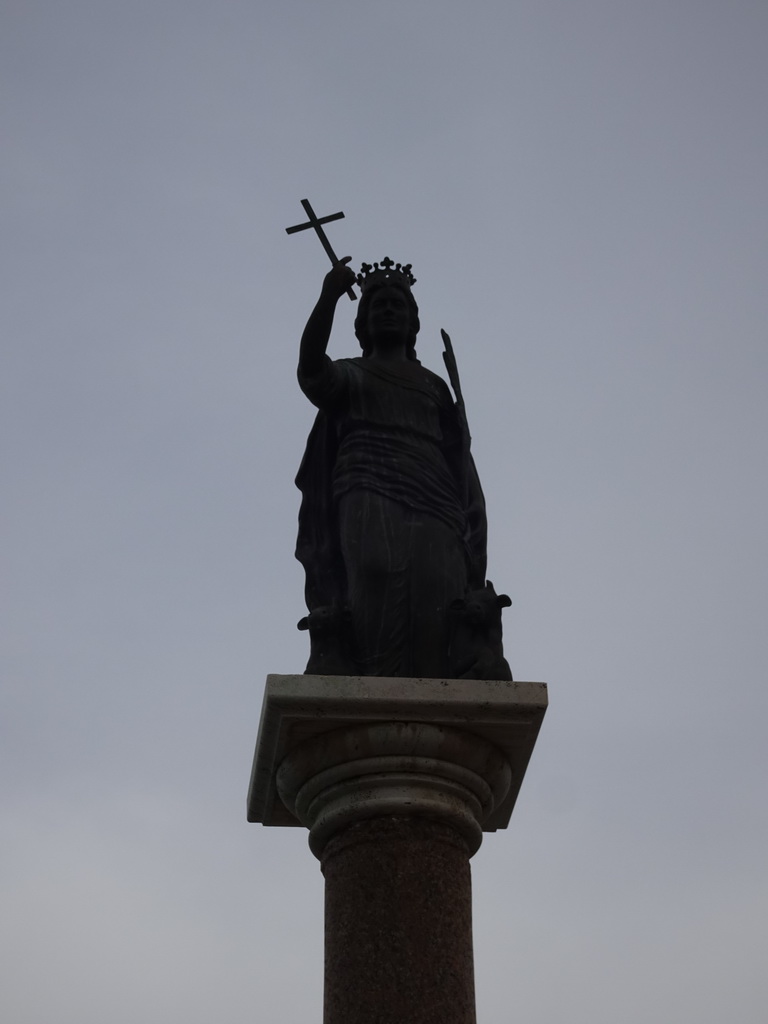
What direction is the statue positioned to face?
toward the camera
